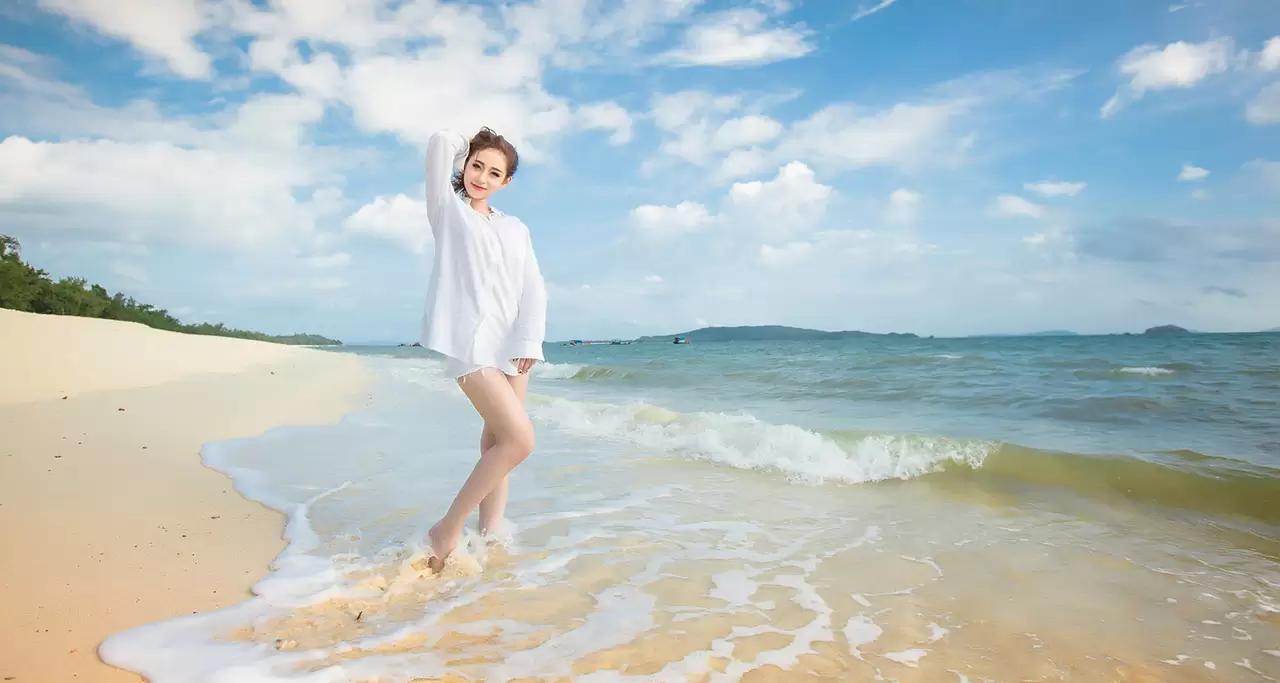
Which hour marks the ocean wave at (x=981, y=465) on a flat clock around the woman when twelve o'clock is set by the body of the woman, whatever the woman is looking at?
The ocean wave is roughly at 8 o'clock from the woman.

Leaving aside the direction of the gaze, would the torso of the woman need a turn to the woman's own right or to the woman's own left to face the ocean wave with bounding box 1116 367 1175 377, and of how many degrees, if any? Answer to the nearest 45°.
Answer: approximately 135° to the woman's own left

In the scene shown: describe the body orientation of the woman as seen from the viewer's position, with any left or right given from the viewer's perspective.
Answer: facing the viewer

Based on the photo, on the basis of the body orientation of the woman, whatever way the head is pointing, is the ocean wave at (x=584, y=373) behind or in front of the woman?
behind
